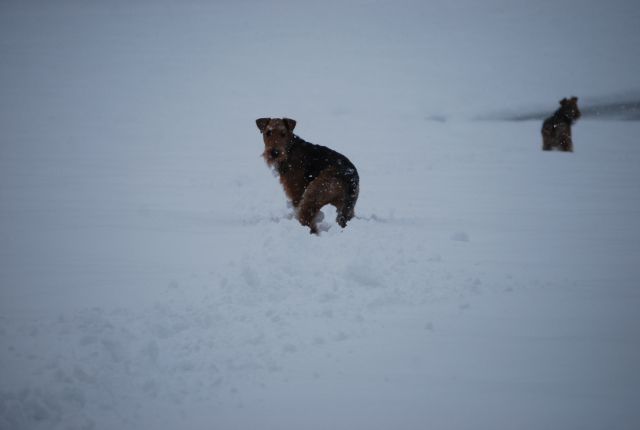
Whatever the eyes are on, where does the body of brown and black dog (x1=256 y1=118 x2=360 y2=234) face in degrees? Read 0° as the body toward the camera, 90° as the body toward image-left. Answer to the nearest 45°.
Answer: approximately 135°

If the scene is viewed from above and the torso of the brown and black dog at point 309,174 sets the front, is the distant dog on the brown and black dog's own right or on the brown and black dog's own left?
on the brown and black dog's own right
